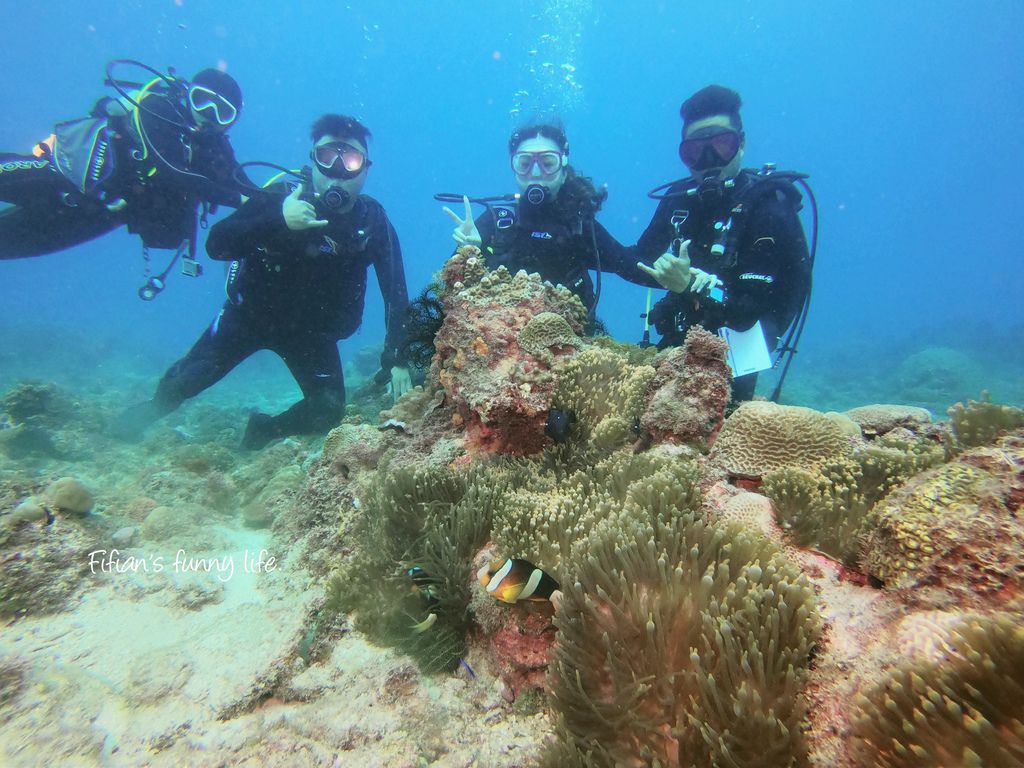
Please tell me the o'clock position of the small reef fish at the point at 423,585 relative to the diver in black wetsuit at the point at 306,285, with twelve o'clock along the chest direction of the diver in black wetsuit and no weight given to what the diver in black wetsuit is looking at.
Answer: The small reef fish is roughly at 12 o'clock from the diver in black wetsuit.

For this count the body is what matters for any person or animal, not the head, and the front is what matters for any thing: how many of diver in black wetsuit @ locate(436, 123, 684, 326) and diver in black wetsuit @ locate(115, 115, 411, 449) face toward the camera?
2

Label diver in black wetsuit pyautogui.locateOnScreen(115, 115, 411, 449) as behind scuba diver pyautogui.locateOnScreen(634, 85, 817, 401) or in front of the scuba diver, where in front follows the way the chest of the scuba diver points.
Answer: in front

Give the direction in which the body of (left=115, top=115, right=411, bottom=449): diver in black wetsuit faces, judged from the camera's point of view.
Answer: toward the camera

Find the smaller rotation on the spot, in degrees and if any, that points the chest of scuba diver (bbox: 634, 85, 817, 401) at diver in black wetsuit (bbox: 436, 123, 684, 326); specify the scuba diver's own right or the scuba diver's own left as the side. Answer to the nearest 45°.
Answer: approximately 45° to the scuba diver's own right

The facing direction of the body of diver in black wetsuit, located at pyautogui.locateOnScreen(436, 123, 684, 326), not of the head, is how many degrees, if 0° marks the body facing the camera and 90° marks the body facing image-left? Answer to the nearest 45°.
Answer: approximately 0°

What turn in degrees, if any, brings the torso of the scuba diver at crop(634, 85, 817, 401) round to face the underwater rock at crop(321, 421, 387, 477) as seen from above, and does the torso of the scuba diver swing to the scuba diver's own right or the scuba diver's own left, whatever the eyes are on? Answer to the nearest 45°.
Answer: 0° — they already face it

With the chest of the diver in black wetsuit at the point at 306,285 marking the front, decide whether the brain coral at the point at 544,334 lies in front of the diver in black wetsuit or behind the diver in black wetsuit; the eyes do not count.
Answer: in front
